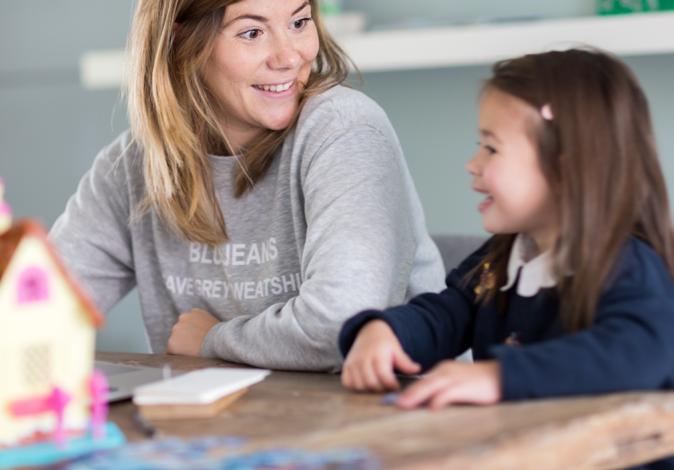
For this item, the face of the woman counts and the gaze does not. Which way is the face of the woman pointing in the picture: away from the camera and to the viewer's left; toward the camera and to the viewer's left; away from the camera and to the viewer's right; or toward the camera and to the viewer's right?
toward the camera and to the viewer's right

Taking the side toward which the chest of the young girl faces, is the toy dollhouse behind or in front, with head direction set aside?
in front

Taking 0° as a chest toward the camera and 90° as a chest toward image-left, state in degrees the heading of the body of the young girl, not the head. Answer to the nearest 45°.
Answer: approximately 45°

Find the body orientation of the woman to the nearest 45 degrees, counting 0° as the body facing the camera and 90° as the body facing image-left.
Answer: approximately 0°

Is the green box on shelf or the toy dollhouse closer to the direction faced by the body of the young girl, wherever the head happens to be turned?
the toy dollhouse

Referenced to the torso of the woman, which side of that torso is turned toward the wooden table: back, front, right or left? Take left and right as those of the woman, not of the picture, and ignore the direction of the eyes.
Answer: front

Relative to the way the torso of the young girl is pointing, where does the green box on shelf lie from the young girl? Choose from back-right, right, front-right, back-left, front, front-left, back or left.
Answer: back-right

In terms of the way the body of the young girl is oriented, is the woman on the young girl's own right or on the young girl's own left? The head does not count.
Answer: on the young girl's own right

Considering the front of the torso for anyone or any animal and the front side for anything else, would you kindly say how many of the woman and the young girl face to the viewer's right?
0

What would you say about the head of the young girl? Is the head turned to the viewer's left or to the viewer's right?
to the viewer's left

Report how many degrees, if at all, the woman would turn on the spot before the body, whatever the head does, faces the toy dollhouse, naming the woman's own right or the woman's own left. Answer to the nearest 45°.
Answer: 0° — they already face it

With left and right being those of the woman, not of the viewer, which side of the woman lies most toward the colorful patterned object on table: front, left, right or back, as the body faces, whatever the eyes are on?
front
